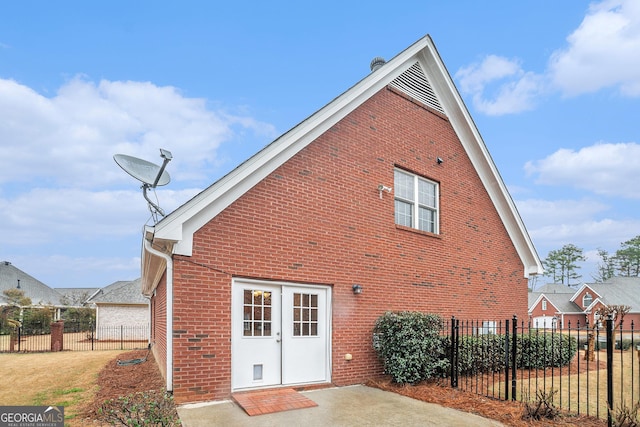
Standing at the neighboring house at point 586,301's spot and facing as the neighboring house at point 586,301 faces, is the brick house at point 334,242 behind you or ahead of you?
ahead

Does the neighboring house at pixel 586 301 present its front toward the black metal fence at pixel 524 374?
yes

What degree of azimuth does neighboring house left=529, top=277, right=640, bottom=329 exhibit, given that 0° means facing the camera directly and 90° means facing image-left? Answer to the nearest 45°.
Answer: approximately 0°
